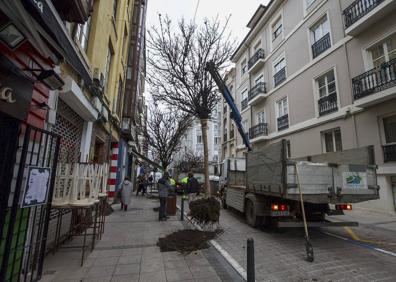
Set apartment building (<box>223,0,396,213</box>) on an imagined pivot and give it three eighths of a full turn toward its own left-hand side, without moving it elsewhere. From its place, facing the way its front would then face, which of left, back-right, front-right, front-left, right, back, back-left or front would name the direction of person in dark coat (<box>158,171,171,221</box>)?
back-right

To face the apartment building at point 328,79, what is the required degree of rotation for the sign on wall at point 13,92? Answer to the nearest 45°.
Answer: approximately 45° to its left

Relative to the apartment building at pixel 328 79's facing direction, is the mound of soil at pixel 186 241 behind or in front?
in front

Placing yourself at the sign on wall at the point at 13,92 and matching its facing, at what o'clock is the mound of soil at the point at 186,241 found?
The mound of soil is roughly at 10 o'clock from the sign on wall.

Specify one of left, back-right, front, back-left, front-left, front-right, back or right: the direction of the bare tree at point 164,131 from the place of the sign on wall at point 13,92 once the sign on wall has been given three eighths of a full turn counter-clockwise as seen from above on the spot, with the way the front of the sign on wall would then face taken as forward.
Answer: front-right

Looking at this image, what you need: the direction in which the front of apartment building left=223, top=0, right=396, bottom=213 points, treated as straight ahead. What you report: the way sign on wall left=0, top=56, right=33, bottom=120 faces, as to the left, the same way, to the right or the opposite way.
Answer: the opposite way

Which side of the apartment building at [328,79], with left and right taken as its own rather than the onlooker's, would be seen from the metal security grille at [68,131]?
front

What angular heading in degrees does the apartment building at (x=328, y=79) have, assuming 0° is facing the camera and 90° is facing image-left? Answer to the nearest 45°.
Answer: approximately 45°

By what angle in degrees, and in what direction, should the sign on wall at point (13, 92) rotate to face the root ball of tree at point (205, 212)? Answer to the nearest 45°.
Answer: approximately 45° to its left

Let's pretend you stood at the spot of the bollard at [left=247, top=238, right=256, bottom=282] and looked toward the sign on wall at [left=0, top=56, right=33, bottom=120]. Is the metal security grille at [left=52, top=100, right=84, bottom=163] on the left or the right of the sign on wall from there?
right

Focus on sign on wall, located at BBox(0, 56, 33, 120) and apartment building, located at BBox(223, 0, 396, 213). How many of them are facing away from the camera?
0

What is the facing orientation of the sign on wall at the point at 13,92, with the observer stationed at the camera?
facing the viewer and to the right of the viewer

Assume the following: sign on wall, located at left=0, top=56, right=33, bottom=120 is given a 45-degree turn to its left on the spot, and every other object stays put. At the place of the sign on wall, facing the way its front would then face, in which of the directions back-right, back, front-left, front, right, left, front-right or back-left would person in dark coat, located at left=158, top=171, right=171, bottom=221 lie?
front-left

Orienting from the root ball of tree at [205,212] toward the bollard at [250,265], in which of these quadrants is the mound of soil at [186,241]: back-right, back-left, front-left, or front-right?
front-right
